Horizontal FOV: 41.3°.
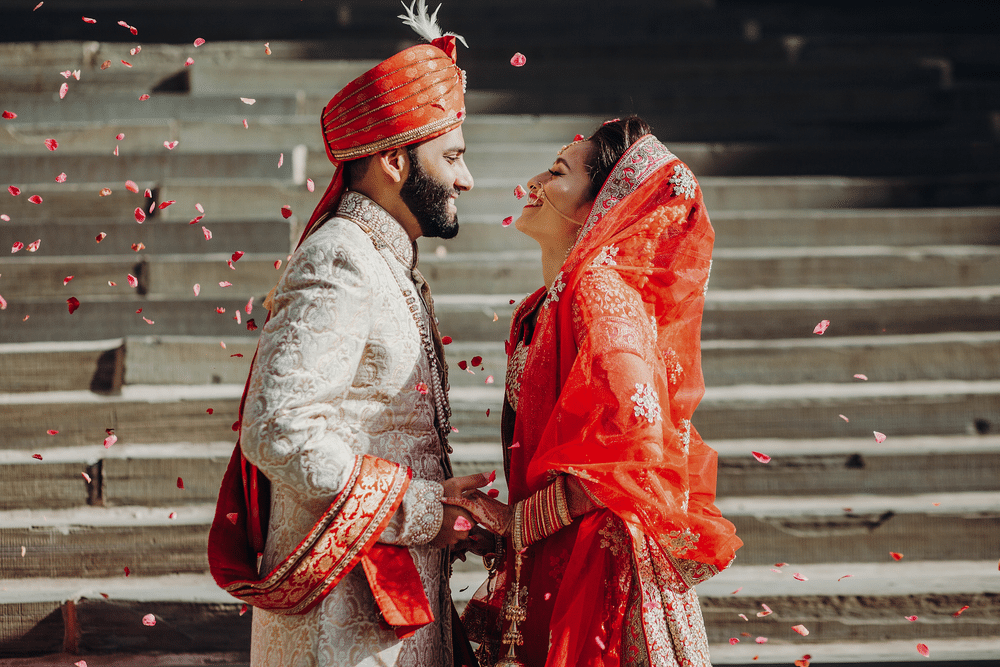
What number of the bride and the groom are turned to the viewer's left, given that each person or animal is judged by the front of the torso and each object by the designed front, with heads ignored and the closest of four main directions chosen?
1

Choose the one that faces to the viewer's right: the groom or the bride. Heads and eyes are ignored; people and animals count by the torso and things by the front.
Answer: the groom

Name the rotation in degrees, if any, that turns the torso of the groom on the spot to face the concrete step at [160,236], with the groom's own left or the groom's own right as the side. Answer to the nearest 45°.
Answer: approximately 90° to the groom's own left

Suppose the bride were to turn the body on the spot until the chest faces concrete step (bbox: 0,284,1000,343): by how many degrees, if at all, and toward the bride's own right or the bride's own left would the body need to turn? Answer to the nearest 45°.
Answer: approximately 90° to the bride's own right

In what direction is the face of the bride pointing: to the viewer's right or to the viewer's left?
to the viewer's left

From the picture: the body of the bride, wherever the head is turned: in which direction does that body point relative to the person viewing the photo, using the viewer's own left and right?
facing to the left of the viewer

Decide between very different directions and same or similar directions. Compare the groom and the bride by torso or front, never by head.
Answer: very different directions

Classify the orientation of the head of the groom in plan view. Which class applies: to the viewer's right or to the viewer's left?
to the viewer's right

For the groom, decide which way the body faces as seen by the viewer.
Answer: to the viewer's right
